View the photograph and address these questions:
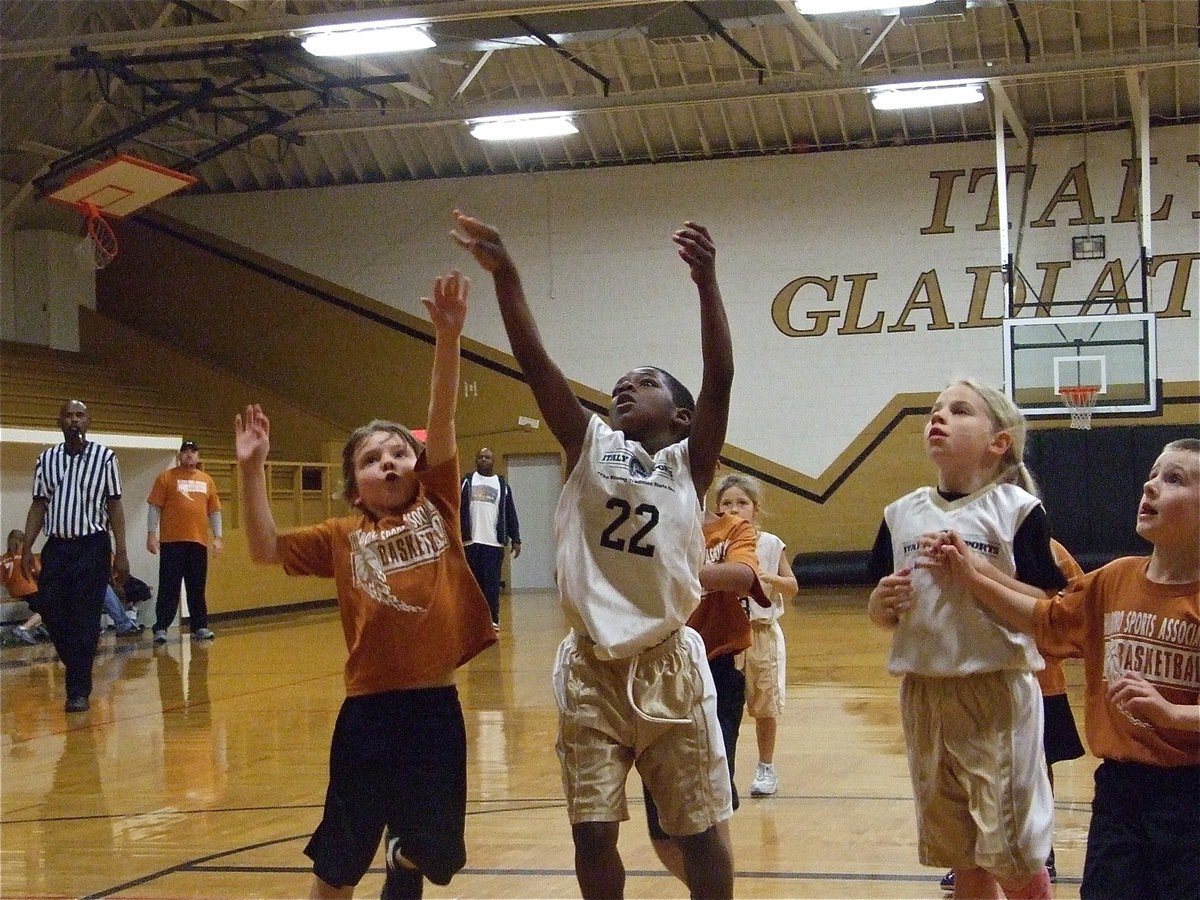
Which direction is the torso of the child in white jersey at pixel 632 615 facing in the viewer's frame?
toward the camera

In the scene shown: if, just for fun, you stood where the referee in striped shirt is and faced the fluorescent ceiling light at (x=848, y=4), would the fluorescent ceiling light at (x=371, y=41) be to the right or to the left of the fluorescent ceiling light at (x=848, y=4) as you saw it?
left

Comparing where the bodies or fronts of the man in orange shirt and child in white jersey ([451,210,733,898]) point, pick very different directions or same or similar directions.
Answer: same or similar directions

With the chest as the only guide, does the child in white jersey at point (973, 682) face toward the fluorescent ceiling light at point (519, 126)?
no

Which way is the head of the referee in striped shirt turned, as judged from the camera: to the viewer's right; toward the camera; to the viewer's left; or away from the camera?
toward the camera

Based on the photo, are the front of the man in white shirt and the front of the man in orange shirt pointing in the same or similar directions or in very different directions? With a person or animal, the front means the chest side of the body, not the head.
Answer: same or similar directions

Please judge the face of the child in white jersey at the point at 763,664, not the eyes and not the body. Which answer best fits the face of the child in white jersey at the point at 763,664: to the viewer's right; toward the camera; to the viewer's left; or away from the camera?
toward the camera

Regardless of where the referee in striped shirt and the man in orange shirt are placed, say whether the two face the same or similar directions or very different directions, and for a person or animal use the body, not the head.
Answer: same or similar directions

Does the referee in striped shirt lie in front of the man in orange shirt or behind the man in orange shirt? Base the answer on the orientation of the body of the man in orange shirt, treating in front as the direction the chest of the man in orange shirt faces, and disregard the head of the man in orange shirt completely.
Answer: in front

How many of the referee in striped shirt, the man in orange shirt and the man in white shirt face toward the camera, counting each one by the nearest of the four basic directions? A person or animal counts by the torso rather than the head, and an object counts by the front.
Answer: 3

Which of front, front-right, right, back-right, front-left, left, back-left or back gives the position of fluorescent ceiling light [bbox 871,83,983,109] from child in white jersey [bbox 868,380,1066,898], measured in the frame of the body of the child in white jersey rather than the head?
back-right

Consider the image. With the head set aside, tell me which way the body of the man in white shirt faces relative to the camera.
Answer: toward the camera

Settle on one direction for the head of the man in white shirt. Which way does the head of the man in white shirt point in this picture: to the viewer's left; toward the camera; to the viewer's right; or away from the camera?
toward the camera

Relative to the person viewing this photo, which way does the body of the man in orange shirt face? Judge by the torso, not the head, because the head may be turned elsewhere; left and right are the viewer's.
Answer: facing the viewer

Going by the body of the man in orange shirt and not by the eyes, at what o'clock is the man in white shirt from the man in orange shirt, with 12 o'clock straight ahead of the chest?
The man in white shirt is roughly at 9 o'clock from the man in orange shirt.

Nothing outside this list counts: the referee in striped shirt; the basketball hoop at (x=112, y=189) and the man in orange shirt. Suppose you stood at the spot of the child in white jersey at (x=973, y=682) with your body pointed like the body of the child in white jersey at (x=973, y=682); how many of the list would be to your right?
3

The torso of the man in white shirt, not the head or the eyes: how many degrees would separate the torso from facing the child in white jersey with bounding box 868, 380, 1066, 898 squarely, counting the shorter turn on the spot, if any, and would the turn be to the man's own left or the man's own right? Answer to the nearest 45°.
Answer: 0° — they already face them
